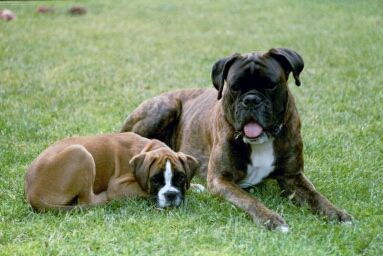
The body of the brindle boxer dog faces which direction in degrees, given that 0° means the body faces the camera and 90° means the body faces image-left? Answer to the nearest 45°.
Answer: approximately 315°

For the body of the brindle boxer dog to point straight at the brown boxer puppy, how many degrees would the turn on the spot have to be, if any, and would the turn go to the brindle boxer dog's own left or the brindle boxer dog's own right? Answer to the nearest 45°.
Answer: approximately 135° to the brindle boxer dog's own right
